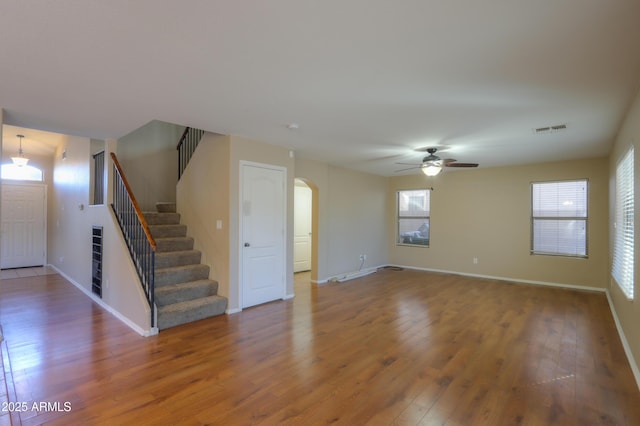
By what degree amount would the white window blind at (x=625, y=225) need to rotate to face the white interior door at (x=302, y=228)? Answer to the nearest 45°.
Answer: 0° — it already faces it

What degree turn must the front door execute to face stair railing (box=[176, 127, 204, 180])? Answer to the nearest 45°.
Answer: approximately 45° to its left

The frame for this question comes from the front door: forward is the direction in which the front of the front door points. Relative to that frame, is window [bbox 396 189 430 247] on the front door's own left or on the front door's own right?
on the front door's own left

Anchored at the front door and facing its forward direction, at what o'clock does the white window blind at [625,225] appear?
The white window blind is roughly at 11 o'clock from the front door.

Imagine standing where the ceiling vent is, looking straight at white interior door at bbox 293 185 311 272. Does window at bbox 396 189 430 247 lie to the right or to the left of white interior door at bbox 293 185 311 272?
right

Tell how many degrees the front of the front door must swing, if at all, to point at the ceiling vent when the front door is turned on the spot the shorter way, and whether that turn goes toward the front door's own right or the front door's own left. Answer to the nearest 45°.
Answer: approximately 45° to the front door's own left

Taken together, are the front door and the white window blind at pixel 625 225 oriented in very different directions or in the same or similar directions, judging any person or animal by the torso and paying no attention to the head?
very different directions

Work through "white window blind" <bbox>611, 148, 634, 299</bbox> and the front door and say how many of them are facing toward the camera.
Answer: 1

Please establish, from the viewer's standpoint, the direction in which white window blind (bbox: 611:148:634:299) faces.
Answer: facing to the left of the viewer

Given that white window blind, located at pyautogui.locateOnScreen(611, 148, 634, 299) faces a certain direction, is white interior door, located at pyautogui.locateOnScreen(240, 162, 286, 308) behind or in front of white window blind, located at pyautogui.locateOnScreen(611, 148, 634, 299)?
in front
